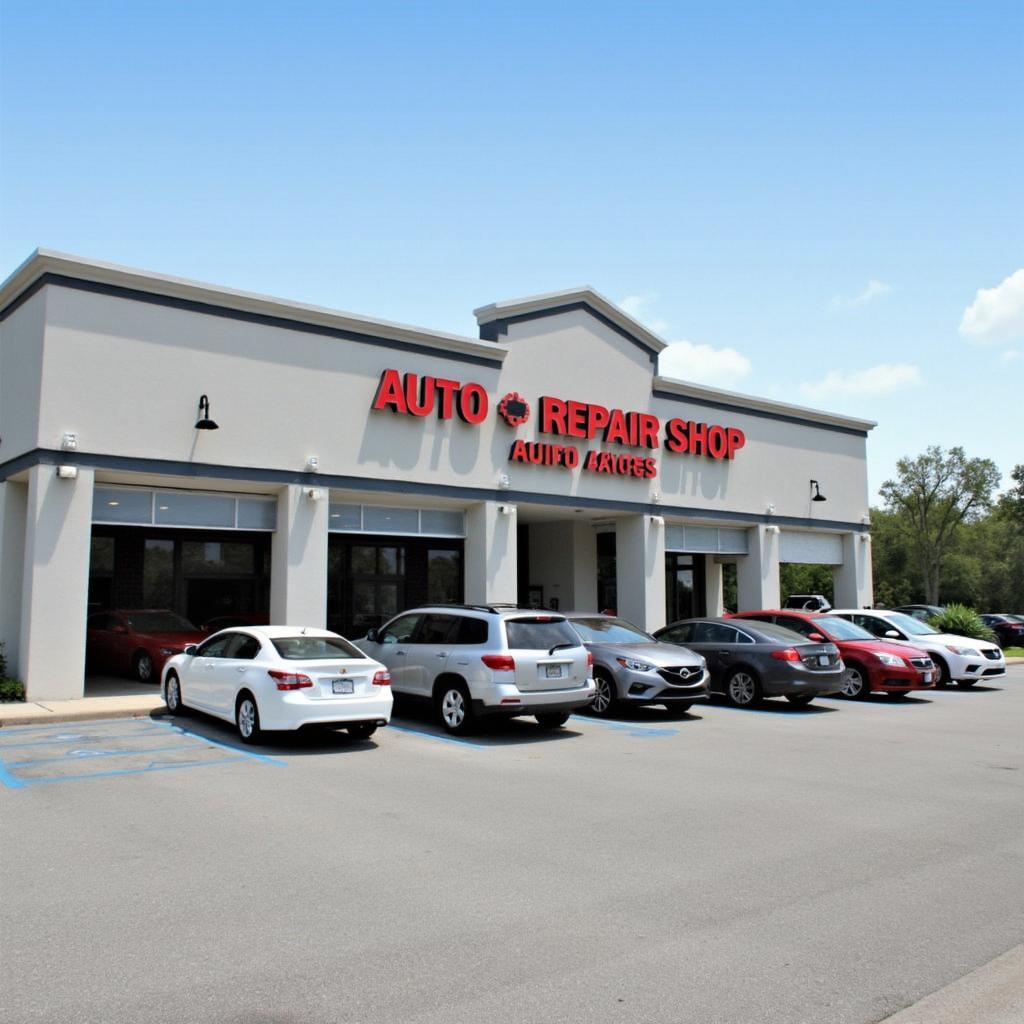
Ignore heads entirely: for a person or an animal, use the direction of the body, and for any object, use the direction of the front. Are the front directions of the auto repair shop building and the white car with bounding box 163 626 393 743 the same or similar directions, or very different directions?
very different directions

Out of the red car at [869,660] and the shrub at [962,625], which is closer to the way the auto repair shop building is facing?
the red car

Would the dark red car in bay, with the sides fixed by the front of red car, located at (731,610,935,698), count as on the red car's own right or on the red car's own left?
on the red car's own right

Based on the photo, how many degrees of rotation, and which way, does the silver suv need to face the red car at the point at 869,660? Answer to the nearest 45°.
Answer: approximately 90° to its right

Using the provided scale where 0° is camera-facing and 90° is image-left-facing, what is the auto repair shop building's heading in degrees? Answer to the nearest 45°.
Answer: approximately 315°

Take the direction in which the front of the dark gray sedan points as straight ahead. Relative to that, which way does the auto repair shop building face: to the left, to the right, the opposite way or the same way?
the opposite way

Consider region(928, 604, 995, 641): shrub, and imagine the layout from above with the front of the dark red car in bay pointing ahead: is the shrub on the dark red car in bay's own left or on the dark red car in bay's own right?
on the dark red car in bay's own left

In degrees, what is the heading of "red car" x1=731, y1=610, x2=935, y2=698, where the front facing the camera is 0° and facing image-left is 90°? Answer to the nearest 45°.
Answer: approximately 315°
